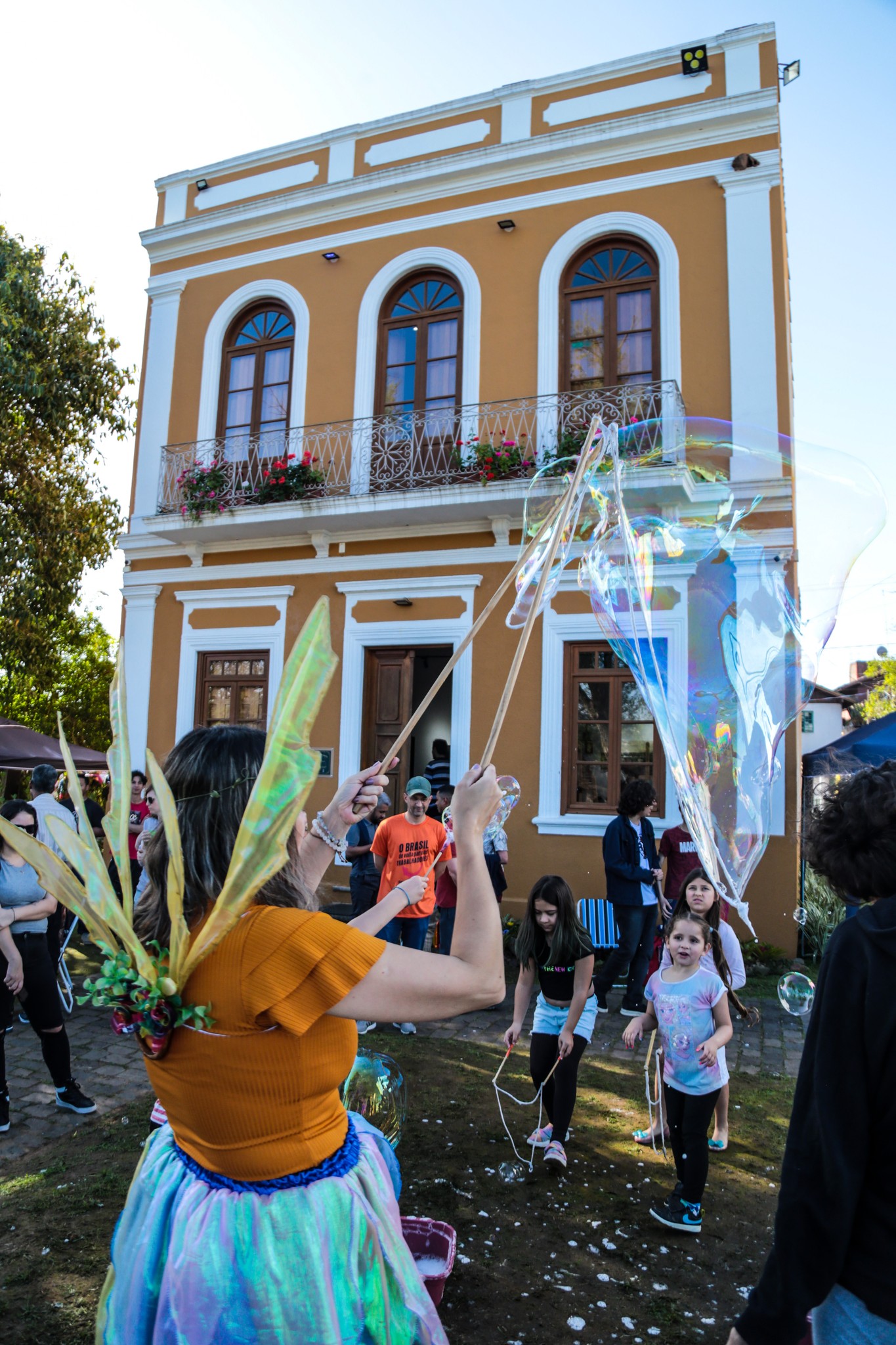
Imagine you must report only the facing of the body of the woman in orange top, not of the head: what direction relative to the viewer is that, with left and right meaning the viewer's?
facing away from the viewer and to the right of the viewer

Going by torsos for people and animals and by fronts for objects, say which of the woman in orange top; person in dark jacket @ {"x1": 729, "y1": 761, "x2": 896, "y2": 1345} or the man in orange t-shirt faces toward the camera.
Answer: the man in orange t-shirt

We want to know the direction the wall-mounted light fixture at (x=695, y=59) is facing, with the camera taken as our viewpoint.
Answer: facing the viewer

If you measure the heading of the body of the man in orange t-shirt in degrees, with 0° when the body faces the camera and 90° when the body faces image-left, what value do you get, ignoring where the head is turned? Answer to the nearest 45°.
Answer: approximately 0°

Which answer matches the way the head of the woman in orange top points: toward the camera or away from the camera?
away from the camera

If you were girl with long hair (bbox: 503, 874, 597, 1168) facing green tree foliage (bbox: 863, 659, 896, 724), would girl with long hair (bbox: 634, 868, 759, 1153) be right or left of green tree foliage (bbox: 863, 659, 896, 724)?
right

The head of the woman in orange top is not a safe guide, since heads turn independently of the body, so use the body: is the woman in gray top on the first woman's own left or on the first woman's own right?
on the first woman's own left

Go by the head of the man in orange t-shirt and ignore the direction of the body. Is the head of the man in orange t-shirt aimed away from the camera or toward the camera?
toward the camera

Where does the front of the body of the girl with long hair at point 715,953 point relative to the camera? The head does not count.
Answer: toward the camera

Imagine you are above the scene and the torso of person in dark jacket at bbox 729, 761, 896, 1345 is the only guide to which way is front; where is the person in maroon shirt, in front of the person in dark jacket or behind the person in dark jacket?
in front

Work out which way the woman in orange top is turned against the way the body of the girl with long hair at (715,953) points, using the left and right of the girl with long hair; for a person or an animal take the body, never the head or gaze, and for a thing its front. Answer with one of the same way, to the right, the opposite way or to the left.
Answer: the opposite way

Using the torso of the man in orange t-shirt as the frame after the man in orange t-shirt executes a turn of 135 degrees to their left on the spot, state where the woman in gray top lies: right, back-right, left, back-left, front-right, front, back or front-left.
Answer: back

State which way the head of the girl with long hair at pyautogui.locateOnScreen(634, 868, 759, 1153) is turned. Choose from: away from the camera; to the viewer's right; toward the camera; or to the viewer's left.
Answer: toward the camera

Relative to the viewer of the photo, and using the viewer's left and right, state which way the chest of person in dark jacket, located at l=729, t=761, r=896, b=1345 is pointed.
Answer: facing away from the viewer and to the left of the viewer
